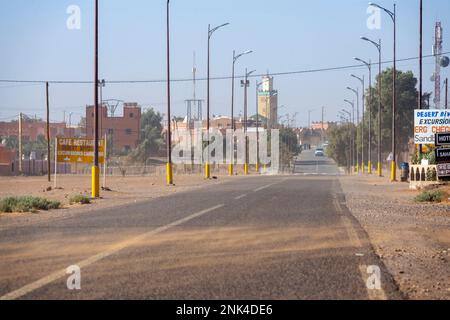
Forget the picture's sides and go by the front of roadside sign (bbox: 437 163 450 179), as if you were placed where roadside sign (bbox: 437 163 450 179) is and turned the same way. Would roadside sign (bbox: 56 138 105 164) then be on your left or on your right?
on your right

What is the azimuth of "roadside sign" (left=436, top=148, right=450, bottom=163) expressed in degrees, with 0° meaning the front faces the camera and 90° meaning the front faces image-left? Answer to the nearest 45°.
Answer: approximately 0°

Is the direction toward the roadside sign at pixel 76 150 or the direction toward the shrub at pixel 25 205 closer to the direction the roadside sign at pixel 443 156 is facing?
the shrub

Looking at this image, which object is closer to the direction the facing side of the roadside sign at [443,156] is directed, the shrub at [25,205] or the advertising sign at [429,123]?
the shrub

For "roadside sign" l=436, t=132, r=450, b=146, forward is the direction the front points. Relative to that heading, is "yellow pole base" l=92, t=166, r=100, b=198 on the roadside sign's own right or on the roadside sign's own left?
on the roadside sign's own right

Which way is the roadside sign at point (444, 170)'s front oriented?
toward the camera

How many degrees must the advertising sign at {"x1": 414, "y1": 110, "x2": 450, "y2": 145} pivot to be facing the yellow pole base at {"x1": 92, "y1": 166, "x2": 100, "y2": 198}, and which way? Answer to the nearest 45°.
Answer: approximately 45° to its right

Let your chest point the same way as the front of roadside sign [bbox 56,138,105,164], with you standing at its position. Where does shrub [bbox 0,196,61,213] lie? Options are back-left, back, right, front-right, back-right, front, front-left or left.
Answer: front

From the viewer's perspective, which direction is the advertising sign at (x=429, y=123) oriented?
toward the camera
